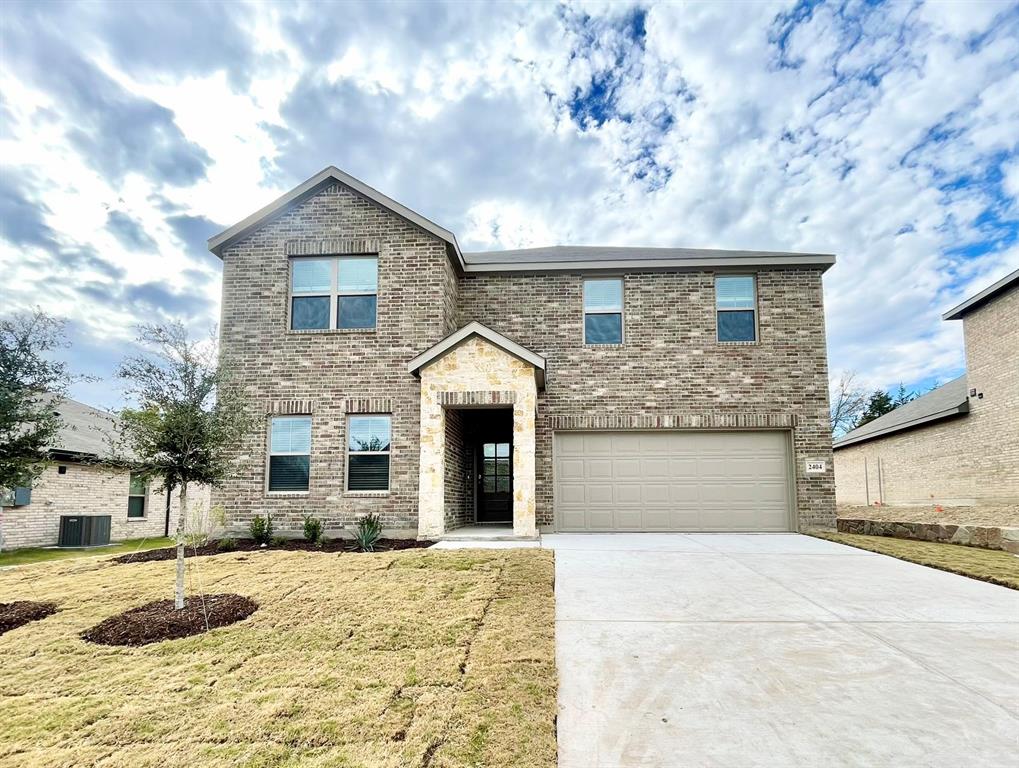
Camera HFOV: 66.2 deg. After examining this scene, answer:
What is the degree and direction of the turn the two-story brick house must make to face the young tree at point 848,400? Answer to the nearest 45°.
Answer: approximately 135° to its left

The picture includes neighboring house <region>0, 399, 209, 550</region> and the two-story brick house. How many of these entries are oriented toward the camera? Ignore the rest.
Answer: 2

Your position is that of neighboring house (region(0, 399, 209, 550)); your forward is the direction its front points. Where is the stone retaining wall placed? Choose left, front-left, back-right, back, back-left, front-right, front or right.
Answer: front-left

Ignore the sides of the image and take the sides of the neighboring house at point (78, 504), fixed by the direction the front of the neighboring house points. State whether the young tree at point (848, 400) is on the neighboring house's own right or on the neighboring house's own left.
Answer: on the neighboring house's own left

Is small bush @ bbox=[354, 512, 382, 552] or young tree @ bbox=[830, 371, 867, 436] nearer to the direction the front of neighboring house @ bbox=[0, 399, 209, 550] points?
the small bush

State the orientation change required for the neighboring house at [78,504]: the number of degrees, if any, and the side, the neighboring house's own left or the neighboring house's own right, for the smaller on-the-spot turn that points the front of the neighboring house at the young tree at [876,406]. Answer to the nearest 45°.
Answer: approximately 90° to the neighboring house's own left

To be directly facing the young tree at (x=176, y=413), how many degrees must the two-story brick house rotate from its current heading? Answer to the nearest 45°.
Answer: approximately 45° to its right
